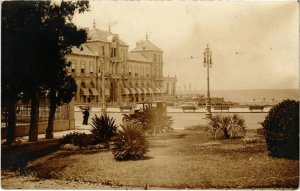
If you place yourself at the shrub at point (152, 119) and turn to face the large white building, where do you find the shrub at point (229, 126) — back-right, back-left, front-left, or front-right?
back-right

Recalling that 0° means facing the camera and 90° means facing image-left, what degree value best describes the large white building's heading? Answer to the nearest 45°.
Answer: approximately 315°
